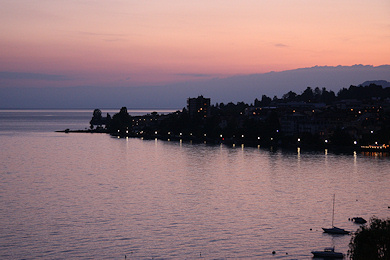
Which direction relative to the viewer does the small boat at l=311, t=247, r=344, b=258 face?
to the viewer's left

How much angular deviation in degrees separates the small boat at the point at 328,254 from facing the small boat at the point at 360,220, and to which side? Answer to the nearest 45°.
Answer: approximately 90° to its right
